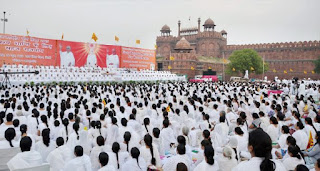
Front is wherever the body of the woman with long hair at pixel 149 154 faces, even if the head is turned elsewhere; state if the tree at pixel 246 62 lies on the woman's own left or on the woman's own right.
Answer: on the woman's own right

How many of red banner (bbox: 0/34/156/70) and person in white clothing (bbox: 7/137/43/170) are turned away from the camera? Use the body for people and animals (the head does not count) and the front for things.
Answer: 1

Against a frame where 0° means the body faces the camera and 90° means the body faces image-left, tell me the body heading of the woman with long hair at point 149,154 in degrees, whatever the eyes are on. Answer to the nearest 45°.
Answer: approximately 135°

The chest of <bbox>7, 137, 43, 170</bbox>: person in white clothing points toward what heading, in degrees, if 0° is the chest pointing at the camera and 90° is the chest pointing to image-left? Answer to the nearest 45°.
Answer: approximately 180°

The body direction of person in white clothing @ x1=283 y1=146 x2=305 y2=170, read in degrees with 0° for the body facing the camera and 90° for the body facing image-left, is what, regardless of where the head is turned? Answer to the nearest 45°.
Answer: approximately 135°

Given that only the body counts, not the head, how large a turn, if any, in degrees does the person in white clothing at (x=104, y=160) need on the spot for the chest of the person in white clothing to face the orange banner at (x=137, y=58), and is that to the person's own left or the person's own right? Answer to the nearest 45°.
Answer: approximately 45° to the person's own right

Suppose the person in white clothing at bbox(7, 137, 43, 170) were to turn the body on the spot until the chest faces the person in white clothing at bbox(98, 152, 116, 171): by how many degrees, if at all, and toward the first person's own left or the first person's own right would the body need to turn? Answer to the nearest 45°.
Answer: approximately 135° to the first person's own right

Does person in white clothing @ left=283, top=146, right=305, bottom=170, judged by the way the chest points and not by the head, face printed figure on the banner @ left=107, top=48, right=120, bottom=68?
yes

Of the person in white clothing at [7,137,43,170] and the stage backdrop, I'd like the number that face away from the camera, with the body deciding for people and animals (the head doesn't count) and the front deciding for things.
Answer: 1

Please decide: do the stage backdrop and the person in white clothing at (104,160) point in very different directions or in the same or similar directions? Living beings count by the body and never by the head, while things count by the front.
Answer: very different directions

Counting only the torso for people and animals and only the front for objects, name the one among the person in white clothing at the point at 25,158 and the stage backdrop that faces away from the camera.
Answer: the person in white clothing

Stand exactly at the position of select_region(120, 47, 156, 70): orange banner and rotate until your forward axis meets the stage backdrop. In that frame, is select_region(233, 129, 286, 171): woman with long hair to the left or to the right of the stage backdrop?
left

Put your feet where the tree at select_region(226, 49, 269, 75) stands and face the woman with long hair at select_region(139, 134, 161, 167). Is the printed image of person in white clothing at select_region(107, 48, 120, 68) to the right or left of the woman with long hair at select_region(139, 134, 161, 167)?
right

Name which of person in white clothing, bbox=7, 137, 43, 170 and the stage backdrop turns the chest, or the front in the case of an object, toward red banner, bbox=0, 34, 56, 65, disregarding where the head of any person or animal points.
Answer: the person in white clothing
